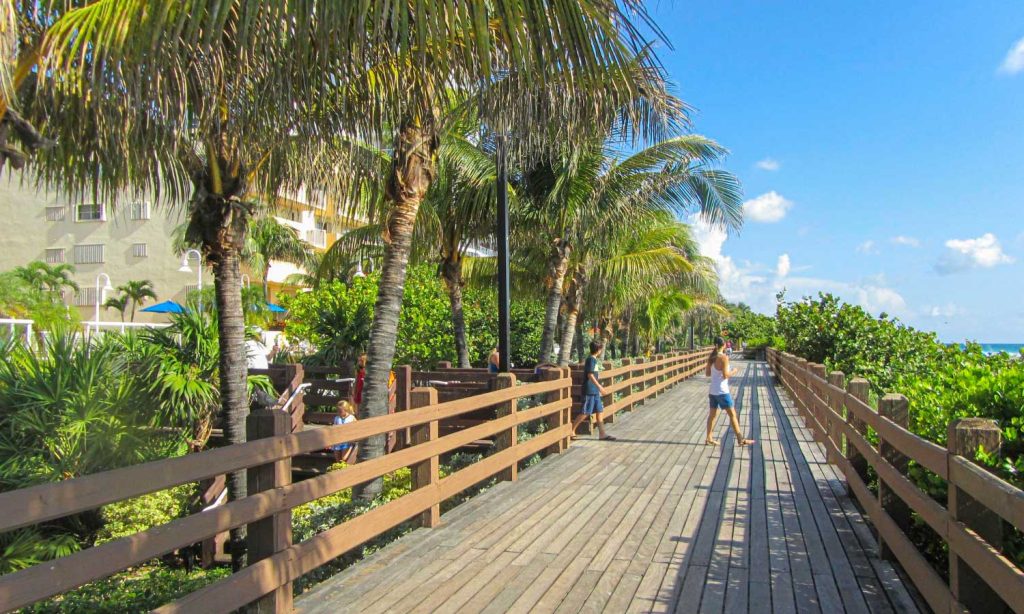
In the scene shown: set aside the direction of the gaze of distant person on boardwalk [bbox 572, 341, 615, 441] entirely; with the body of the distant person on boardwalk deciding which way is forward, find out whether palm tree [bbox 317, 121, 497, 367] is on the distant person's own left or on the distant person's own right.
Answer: on the distant person's own left
